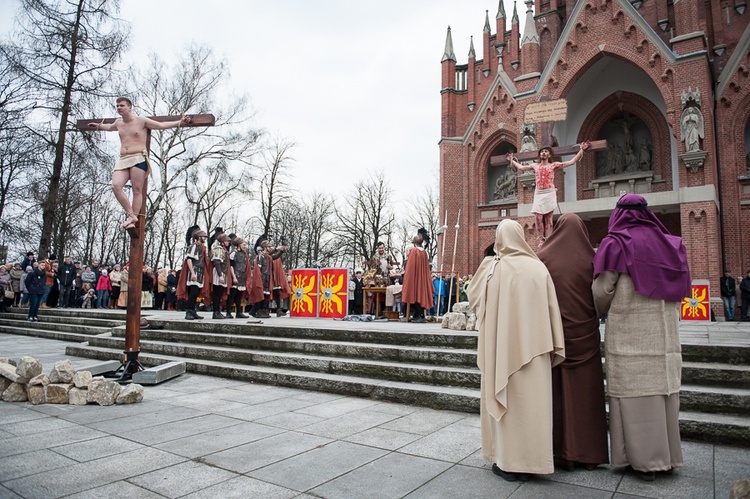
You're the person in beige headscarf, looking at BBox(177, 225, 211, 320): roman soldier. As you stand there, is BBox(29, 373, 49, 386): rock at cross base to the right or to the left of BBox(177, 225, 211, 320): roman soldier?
left

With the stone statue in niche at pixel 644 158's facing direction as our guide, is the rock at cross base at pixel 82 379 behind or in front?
in front

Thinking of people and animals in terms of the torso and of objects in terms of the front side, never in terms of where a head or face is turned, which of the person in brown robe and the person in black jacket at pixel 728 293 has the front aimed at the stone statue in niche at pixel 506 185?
the person in brown robe

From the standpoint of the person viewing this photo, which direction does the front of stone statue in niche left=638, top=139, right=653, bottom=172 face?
facing the viewer and to the left of the viewer

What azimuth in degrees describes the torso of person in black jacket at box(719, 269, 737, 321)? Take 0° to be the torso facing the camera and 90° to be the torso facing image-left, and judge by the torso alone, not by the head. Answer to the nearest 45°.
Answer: approximately 0°
